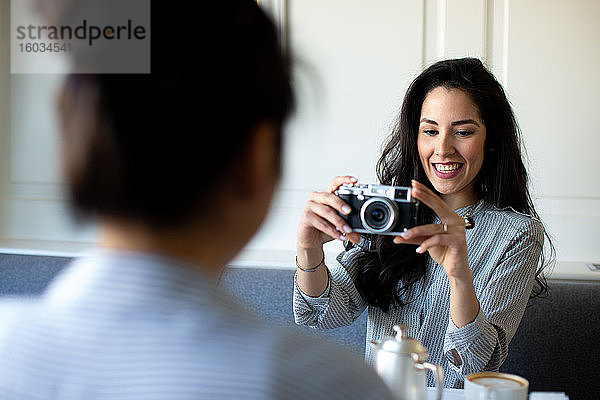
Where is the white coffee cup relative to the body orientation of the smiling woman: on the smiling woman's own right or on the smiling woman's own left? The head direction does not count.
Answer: on the smiling woman's own left

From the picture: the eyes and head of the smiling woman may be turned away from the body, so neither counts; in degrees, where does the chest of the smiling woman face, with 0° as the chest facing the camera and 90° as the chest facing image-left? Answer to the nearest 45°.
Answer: approximately 45°

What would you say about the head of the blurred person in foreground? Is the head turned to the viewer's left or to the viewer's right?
to the viewer's right

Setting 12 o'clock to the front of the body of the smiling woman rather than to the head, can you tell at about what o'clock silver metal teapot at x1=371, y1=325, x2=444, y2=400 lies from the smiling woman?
The silver metal teapot is roughly at 11 o'clock from the smiling woman.

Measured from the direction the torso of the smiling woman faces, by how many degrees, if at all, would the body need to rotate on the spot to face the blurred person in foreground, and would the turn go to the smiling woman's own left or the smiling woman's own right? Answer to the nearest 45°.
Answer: approximately 45° to the smiling woman's own left
